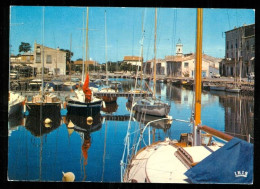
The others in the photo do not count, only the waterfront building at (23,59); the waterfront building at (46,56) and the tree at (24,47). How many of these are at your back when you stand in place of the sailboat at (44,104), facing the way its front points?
3

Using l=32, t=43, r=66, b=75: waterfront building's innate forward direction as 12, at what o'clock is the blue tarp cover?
The blue tarp cover is roughly at 1 o'clock from the waterfront building.

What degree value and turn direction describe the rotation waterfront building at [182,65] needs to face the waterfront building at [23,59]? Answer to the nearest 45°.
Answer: approximately 45° to its right

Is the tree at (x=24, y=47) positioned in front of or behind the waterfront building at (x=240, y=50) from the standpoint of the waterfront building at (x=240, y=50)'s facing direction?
in front

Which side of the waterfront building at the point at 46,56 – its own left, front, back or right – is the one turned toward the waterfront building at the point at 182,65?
left

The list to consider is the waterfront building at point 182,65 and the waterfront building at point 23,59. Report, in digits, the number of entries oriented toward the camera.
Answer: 2

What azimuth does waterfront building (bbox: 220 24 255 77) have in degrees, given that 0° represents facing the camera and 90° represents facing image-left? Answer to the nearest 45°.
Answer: approximately 45°
